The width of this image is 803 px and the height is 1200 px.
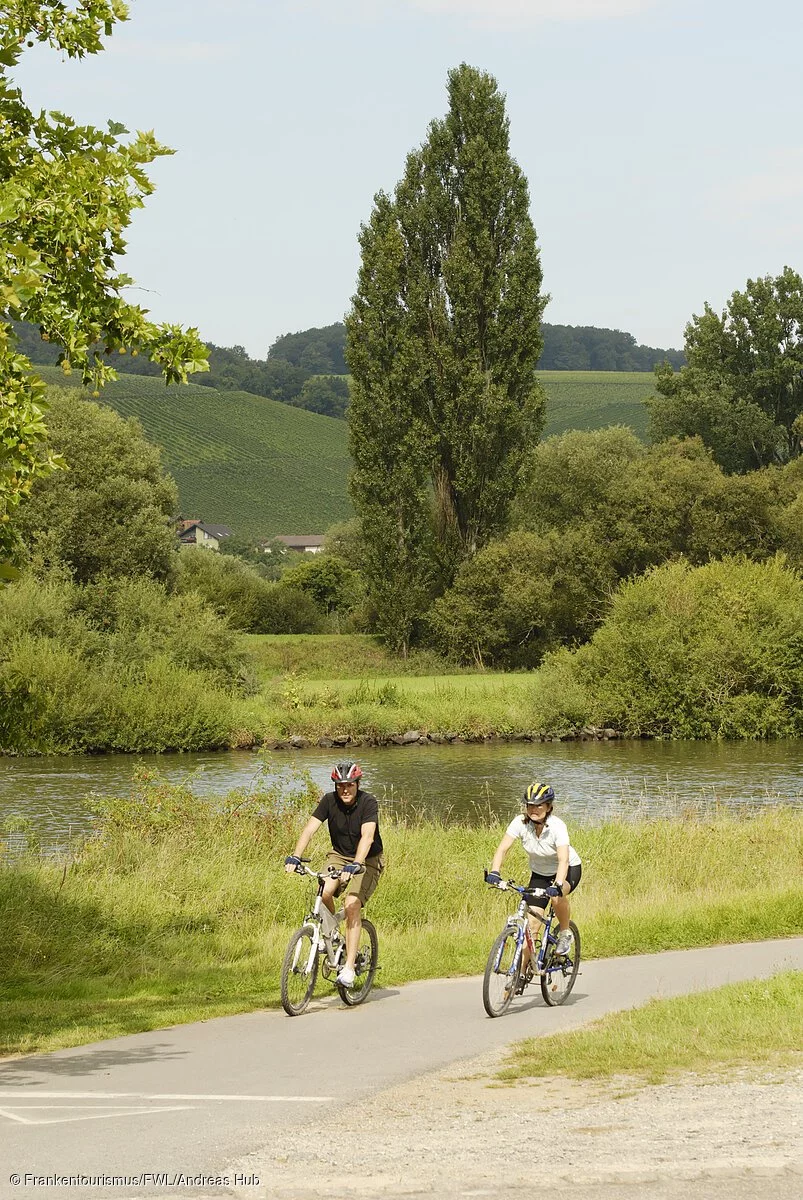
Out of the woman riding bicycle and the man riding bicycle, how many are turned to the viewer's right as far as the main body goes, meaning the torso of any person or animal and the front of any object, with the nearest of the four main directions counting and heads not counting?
0

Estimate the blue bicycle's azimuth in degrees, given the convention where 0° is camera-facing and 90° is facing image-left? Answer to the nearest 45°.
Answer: approximately 45°

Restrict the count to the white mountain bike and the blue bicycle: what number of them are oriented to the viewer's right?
0

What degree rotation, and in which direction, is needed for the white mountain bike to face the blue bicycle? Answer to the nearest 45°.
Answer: approximately 135° to its left

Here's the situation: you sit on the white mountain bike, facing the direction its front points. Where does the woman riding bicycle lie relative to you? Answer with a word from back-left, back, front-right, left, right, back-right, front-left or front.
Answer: back-left

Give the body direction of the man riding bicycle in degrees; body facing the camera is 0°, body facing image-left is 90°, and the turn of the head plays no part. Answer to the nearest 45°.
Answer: approximately 45°

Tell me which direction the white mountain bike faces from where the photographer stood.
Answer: facing the viewer and to the left of the viewer

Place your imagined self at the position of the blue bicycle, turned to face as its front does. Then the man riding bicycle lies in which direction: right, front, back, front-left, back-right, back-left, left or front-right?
front-right

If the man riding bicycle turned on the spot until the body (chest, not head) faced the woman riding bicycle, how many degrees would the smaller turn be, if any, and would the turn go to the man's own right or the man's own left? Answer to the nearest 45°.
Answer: approximately 135° to the man's own left

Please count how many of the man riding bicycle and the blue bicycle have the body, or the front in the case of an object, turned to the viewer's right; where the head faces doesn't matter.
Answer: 0

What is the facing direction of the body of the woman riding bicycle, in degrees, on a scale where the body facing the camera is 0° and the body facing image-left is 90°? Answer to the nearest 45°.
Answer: approximately 45°
